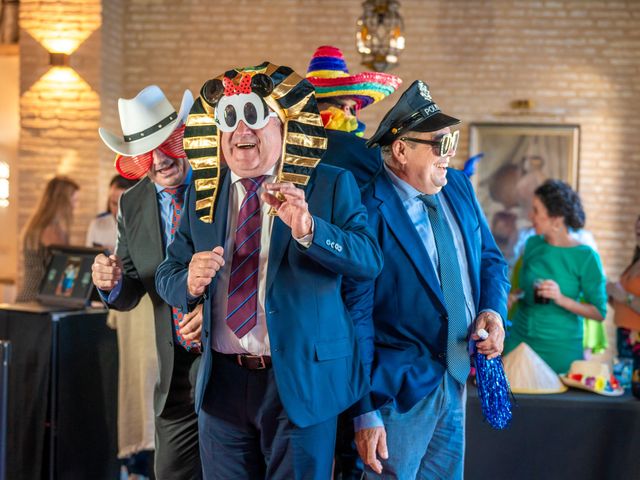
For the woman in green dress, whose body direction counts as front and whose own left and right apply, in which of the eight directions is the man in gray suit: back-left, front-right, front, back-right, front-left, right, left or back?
front

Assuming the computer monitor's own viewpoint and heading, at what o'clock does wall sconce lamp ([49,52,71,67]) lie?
The wall sconce lamp is roughly at 6 o'clock from the computer monitor.

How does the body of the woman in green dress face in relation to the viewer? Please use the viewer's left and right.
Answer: facing the viewer and to the left of the viewer

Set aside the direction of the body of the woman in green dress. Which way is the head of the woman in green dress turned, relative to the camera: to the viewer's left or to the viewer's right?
to the viewer's left

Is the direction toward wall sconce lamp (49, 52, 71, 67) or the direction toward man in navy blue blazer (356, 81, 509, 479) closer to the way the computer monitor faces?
the man in navy blue blazer

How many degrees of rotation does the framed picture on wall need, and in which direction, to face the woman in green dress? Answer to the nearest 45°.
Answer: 0° — it already faces them

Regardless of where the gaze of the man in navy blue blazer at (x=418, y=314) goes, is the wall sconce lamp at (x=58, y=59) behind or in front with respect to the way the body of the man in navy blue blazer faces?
behind

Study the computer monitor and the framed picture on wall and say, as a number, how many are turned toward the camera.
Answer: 2

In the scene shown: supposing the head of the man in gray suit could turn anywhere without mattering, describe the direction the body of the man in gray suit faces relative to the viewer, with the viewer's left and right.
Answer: facing the viewer and to the right of the viewer

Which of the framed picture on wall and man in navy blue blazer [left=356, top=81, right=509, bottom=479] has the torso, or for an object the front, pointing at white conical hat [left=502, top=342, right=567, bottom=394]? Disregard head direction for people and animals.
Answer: the framed picture on wall

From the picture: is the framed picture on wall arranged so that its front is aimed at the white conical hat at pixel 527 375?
yes

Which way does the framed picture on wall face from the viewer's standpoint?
toward the camera

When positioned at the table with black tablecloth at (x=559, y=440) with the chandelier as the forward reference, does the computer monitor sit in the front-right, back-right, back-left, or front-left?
front-left

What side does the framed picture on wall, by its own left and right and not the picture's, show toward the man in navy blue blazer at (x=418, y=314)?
front

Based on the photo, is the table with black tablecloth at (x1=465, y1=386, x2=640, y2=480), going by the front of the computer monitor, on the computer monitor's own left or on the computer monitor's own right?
on the computer monitor's own left
